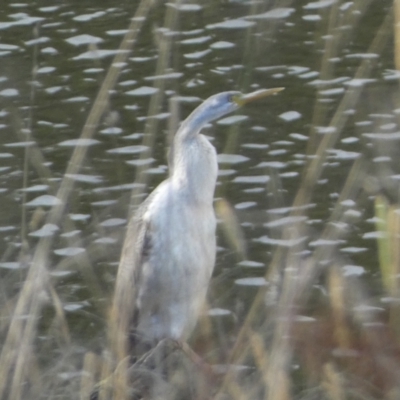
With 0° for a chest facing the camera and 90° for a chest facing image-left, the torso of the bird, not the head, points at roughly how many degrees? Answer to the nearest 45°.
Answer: approximately 315°
